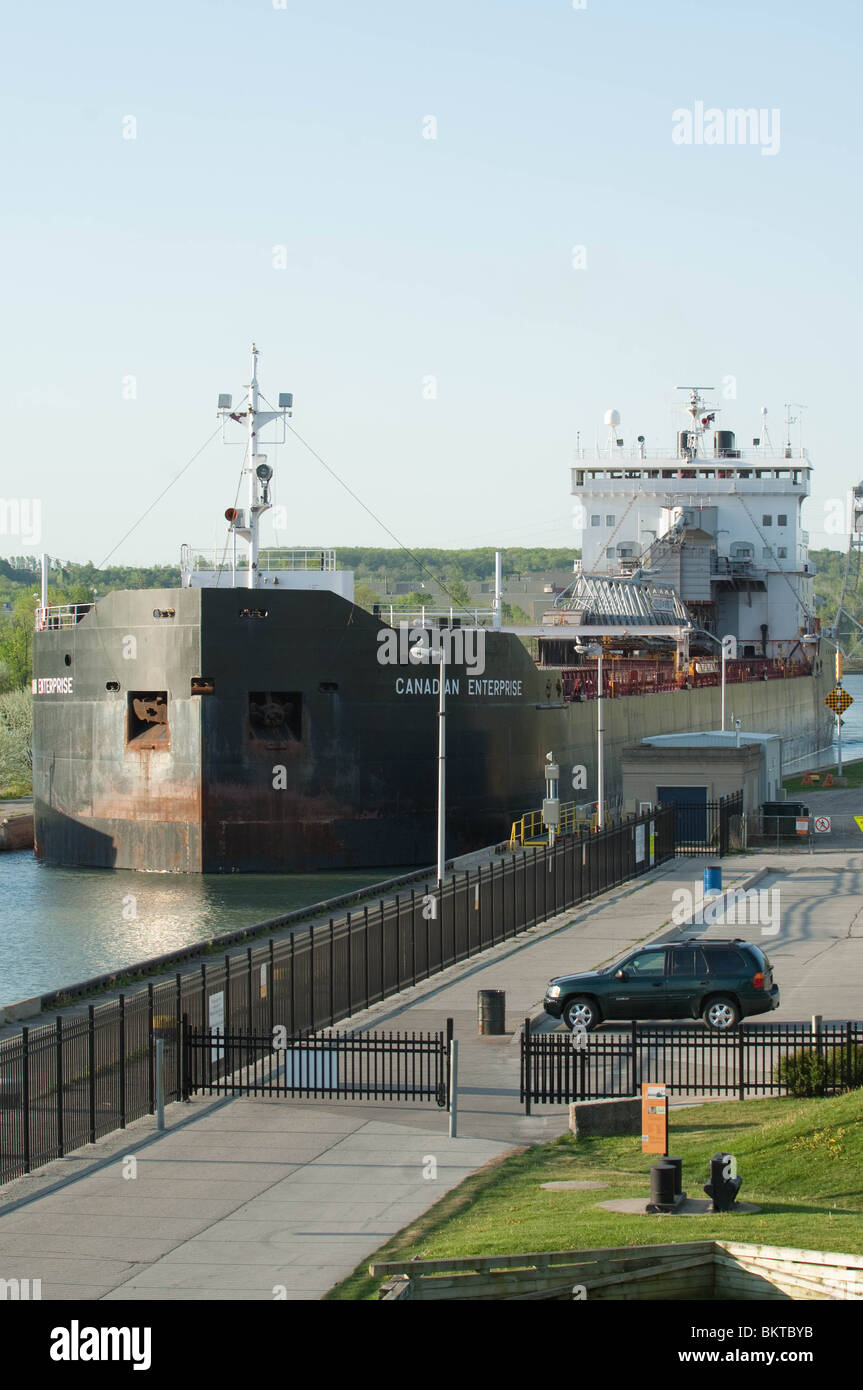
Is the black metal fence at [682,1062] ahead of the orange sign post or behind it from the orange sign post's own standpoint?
behind

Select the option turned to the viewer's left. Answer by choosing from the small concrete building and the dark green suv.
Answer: the dark green suv

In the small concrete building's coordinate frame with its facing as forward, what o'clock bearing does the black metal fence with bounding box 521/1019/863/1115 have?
The black metal fence is roughly at 12 o'clock from the small concrete building.

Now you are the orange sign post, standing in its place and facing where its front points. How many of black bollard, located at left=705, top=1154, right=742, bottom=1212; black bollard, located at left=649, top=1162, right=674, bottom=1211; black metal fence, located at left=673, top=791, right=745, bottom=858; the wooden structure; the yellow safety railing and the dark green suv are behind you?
3

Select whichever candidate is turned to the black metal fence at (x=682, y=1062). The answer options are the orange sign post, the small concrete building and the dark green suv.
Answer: the small concrete building

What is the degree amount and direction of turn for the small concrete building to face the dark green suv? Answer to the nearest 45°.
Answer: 0° — it already faces it

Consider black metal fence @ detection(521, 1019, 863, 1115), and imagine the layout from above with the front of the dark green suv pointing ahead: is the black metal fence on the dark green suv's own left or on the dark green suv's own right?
on the dark green suv's own left

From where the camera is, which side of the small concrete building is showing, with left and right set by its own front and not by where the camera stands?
front

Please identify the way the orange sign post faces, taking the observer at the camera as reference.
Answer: facing the viewer

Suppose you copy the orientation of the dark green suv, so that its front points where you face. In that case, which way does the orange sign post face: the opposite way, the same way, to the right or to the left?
to the left

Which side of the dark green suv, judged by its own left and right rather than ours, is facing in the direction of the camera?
left

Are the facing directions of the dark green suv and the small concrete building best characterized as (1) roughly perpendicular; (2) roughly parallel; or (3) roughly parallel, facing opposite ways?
roughly perpendicular

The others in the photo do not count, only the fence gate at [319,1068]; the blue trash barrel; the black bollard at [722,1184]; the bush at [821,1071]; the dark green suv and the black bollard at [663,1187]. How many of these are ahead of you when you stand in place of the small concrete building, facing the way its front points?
6

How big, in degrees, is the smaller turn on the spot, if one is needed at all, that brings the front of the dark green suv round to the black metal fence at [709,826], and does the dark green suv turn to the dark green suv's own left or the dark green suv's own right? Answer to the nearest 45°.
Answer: approximately 90° to the dark green suv's own right

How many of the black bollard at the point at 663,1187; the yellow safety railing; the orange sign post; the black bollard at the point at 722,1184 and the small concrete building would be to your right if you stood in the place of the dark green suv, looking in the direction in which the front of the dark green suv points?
2

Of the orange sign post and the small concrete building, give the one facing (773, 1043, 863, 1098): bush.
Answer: the small concrete building

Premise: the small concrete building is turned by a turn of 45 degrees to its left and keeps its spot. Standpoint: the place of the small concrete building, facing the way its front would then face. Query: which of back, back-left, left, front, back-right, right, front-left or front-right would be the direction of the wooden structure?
front-right

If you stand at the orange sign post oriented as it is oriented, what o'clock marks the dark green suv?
The dark green suv is roughly at 6 o'clock from the orange sign post.
